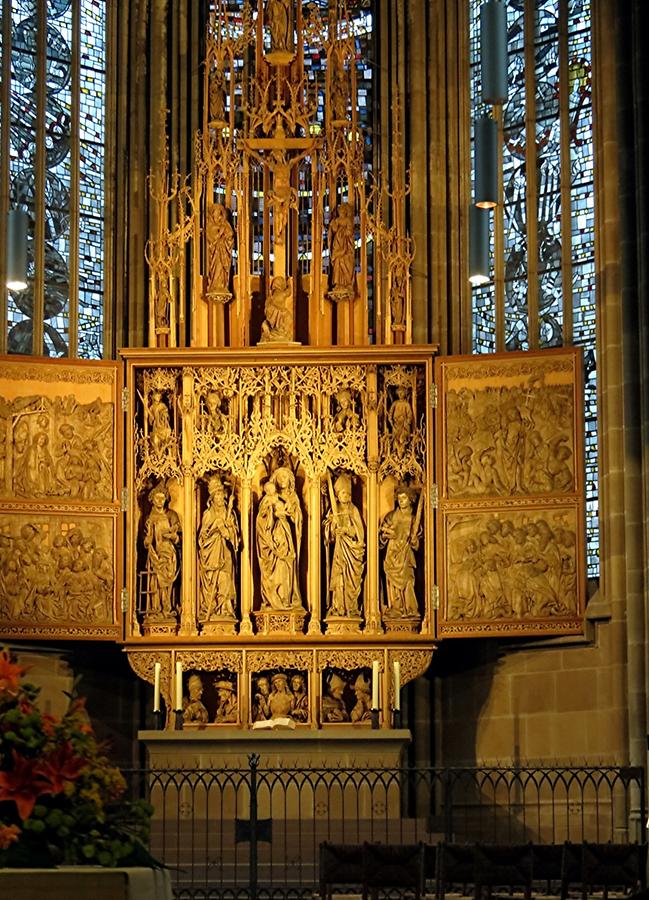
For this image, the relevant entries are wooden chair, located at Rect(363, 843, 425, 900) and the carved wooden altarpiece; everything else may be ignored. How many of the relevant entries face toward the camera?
1

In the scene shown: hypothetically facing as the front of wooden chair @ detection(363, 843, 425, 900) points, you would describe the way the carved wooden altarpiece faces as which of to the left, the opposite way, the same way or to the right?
the opposite way

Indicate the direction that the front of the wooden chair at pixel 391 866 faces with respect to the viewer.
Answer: facing away from the viewer

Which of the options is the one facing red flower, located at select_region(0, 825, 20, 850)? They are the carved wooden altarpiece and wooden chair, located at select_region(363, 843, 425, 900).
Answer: the carved wooden altarpiece

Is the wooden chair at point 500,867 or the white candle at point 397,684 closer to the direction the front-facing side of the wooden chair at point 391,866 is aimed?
the white candle

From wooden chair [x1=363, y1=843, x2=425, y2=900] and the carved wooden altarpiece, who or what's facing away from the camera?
the wooden chair

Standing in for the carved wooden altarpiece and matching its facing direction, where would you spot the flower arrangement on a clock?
The flower arrangement is roughly at 12 o'clock from the carved wooden altarpiece.

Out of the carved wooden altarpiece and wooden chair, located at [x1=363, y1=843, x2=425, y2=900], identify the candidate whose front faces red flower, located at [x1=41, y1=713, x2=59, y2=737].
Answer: the carved wooden altarpiece
